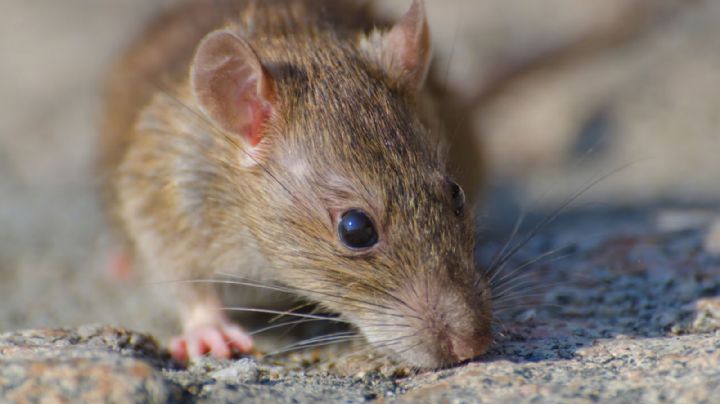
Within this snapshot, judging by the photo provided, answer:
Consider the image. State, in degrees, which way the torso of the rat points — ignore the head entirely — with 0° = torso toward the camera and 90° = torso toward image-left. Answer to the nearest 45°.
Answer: approximately 315°
